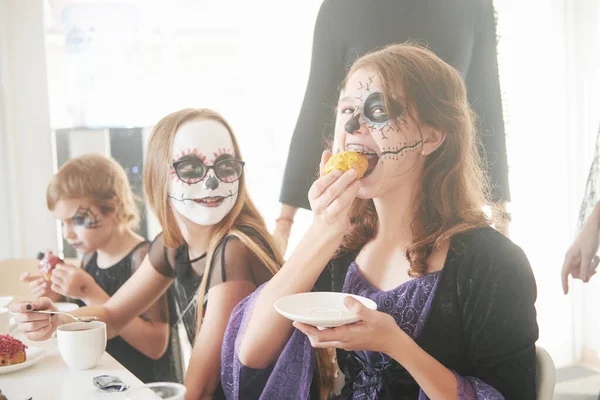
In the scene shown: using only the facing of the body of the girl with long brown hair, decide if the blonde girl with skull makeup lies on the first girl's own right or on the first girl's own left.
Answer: on the first girl's own right

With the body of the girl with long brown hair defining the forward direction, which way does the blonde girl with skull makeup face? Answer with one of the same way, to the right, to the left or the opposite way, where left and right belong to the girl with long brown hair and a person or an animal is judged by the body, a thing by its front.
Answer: the same way

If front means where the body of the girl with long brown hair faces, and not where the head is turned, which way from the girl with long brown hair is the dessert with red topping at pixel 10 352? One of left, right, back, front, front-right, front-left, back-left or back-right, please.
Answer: front-right

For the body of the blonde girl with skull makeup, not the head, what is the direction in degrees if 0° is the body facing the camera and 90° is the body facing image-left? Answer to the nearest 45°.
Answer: approximately 45°

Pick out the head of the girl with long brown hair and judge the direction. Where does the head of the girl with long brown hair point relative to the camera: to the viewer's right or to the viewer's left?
to the viewer's left

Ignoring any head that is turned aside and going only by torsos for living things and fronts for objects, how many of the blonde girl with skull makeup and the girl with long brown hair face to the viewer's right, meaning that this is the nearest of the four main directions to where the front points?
0

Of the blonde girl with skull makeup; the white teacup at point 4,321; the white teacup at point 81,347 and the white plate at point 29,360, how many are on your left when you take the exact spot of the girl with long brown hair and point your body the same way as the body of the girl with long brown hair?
0

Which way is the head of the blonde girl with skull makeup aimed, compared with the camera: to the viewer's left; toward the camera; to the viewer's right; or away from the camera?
toward the camera

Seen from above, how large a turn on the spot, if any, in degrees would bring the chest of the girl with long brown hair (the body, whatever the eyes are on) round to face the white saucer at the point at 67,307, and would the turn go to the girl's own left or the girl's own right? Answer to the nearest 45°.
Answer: approximately 90° to the girl's own right

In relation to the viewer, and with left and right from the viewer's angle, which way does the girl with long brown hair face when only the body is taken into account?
facing the viewer and to the left of the viewer
